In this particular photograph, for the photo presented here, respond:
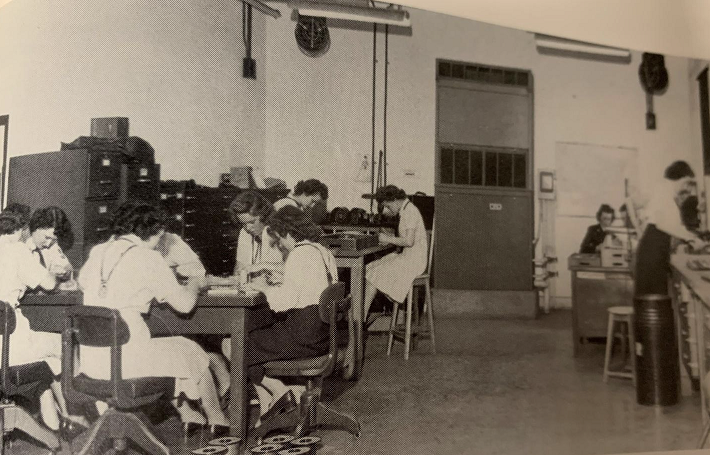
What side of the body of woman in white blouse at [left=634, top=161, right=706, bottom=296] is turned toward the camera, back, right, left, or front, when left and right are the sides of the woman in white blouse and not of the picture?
right

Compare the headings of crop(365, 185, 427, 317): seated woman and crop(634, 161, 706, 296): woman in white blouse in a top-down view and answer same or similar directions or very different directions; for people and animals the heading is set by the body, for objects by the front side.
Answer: very different directions

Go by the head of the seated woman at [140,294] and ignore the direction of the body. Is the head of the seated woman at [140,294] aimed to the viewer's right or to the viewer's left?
to the viewer's right

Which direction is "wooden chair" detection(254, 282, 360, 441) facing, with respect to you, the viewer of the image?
facing to the left of the viewer

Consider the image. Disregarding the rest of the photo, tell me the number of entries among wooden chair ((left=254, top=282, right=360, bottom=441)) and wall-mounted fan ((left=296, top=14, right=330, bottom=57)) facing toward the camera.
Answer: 1

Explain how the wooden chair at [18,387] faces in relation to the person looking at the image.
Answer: facing away from the viewer and to the right of the viewer

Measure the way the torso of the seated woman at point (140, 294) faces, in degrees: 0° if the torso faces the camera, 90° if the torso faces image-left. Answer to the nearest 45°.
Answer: approximately 225°

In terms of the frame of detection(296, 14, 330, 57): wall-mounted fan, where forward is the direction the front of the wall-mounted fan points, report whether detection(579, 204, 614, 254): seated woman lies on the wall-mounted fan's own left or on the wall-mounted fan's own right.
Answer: on the wall-mounted fan's own left

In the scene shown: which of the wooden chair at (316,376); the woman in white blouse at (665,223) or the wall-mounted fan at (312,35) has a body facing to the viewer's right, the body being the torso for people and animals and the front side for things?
the woman in white blouse

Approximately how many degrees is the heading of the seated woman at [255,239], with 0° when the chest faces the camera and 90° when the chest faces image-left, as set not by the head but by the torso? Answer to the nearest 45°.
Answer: approximately 45°

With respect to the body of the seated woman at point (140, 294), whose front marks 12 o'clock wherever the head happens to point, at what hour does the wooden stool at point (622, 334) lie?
The wooden stool is roughly at 2 o'clock from the seated woman.

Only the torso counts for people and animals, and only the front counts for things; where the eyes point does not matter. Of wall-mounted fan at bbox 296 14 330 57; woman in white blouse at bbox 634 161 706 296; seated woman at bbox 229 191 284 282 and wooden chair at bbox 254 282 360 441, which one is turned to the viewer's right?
the woman in white blouse
